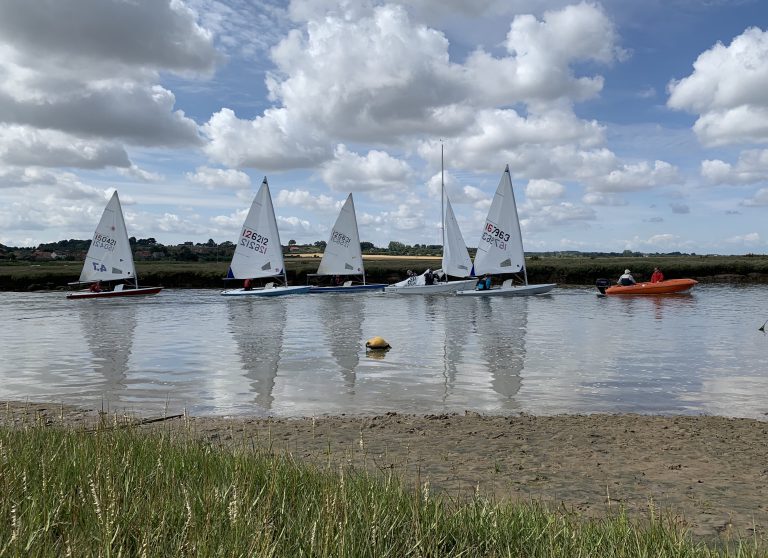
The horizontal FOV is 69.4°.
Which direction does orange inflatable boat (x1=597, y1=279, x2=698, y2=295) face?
to the viewer's right

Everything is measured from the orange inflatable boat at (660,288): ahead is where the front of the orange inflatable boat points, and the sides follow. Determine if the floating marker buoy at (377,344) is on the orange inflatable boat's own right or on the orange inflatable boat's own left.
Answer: on the orange inflatable boat's own right

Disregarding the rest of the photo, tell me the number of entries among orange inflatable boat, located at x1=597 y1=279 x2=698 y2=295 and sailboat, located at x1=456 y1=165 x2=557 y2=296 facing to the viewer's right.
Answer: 2

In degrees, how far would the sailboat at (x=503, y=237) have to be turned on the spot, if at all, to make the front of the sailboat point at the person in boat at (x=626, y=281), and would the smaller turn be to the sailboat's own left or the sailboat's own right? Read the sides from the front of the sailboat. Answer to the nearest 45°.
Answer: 0° — it already faces them

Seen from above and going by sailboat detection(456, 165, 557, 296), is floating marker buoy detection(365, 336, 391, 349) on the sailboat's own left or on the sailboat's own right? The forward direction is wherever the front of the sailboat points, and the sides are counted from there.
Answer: on the sailboat's own right

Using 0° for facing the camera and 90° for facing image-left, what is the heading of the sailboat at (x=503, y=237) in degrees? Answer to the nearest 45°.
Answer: approximately 270°

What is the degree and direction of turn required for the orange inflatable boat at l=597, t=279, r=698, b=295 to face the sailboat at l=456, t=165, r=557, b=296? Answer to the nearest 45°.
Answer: approximately 135° to its right
